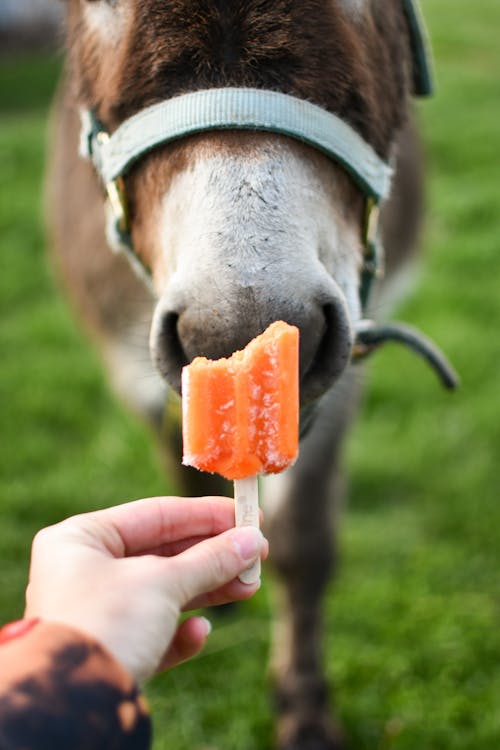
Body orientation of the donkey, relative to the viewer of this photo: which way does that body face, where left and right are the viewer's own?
facing the viewer
